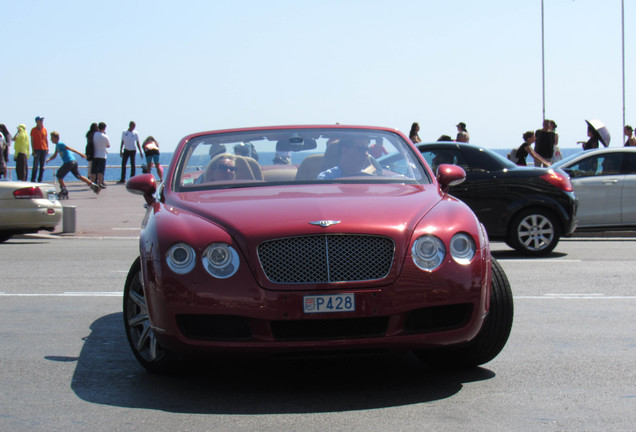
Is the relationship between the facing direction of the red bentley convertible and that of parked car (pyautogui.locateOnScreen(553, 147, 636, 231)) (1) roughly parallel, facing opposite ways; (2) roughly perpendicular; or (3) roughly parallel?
roughly perpendicular

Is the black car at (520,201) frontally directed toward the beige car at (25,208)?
yes

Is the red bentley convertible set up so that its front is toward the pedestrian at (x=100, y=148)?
no

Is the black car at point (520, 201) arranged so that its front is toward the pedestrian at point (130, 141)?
no

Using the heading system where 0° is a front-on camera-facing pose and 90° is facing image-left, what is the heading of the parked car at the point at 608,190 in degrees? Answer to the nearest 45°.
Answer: approximately 90°

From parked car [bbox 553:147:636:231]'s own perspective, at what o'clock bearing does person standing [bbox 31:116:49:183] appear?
The person standing is roughly at 1 o'clock from the parked car.

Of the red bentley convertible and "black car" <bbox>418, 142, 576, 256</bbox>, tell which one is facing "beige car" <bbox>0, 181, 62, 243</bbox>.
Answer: the black car

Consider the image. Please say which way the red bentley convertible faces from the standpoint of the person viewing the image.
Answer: facing the viewer

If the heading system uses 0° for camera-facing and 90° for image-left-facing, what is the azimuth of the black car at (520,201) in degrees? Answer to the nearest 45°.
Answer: approximately 90°

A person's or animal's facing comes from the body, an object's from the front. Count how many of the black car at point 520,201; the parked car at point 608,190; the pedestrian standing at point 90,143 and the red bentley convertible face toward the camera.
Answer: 1

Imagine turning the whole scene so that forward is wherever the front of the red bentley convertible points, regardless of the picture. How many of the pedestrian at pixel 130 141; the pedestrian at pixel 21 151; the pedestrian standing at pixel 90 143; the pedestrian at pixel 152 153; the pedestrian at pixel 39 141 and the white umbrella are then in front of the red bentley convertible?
0

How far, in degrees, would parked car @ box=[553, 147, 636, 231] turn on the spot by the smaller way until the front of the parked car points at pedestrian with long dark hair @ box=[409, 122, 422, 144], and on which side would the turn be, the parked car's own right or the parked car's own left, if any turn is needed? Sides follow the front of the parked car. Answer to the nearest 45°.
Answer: approximately 45° to the parked car's own right

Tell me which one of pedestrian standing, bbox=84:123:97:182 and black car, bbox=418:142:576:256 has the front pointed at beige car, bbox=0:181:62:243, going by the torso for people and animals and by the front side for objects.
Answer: the black car

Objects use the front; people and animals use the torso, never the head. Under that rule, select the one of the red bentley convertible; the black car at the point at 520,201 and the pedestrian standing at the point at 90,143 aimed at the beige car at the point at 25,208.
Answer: the black car
